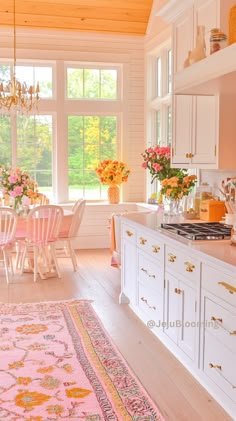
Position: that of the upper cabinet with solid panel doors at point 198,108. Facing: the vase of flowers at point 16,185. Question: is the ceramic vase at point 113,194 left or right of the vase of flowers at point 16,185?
right

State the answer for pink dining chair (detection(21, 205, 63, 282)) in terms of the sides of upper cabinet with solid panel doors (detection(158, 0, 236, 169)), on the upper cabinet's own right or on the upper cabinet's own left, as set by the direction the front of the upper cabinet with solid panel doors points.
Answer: on the upper cabinet's own right

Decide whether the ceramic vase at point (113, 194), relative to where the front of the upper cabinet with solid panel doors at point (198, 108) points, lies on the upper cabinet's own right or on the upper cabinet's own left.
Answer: on the upper cabinet's own right

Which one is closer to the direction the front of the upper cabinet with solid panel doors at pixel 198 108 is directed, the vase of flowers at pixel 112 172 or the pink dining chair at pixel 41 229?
the pink dining chair

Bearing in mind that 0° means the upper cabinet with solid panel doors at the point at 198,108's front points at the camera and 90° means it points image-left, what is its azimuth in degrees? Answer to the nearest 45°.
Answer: approximately 45°
